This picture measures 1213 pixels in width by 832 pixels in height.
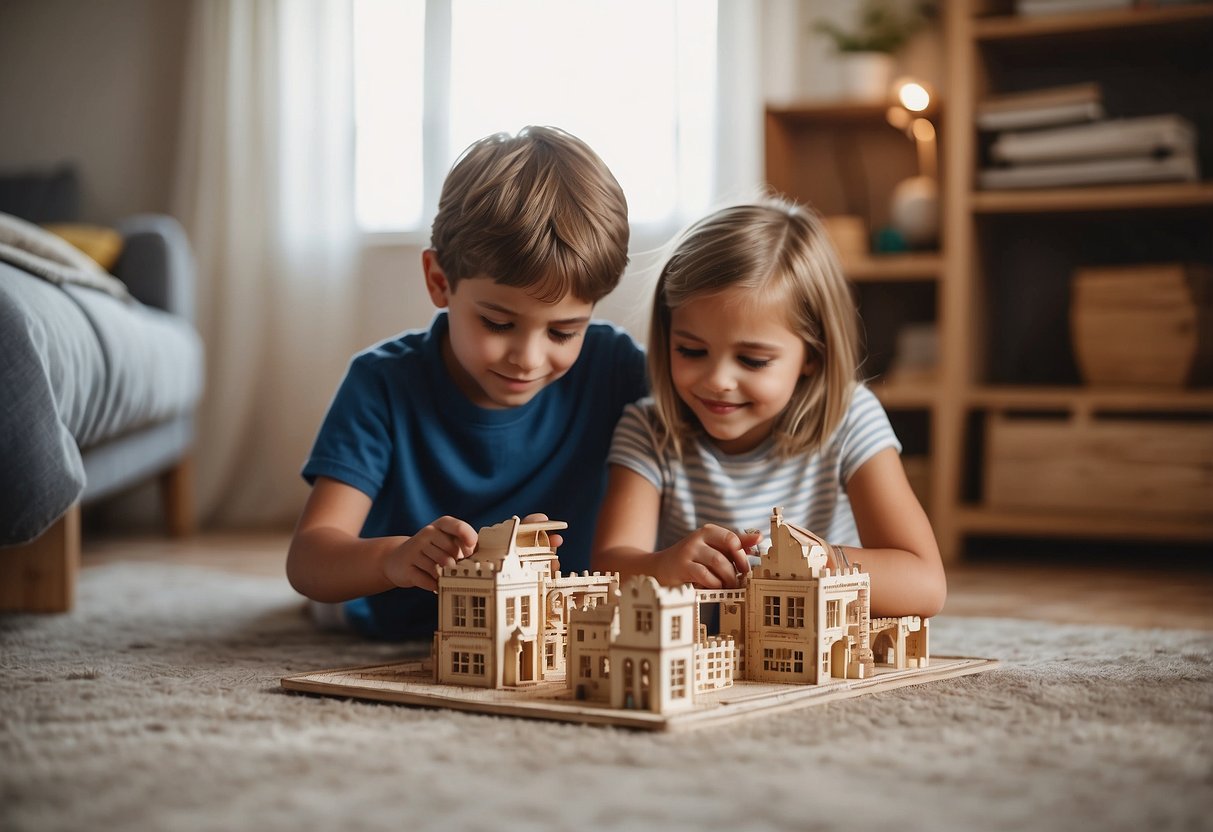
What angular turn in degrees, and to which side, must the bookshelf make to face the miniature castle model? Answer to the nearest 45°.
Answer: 0° — it already faces it

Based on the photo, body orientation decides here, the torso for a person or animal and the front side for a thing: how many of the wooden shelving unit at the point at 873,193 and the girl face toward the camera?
2

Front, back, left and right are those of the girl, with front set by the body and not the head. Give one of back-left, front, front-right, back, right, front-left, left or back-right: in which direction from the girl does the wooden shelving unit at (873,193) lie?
back

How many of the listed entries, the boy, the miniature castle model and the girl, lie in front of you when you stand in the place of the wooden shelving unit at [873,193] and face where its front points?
3

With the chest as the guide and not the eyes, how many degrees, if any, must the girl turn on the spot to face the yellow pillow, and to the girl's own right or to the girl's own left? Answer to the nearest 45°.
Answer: approximately 135° to the girl's own right

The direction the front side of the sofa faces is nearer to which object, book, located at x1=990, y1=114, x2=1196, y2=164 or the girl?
the girl

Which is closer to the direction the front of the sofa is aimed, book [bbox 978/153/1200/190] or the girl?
the girl

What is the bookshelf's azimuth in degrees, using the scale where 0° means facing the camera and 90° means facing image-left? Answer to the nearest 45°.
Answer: approximately 0°

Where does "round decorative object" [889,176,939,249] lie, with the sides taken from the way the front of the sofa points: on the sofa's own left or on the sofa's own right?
on the sofa's own left
